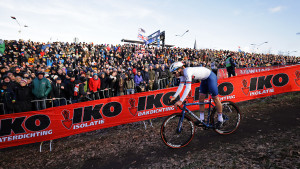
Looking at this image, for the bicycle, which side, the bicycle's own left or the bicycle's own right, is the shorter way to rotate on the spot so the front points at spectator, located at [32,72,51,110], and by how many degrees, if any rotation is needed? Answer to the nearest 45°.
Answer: approximately 45° to the bicycle's own right

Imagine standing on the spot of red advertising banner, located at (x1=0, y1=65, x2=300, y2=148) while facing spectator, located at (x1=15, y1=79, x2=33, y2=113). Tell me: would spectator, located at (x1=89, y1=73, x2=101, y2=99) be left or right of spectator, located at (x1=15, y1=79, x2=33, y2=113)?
right

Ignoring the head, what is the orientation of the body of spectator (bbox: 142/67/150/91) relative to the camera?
toward the camera

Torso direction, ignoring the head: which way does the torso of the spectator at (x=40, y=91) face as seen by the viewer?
toward the camera

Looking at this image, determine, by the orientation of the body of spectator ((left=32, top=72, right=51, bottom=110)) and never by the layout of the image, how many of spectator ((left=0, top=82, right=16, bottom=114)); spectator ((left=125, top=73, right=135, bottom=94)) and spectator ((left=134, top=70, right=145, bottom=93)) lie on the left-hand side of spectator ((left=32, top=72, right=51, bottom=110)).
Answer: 2

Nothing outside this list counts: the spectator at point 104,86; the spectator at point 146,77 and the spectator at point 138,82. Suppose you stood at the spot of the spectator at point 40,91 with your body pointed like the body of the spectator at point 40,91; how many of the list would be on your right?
0

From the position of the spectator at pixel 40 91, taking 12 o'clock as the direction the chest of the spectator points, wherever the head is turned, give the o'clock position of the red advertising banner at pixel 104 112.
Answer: The red advertising banner is roughly at 11 o'clock from the spectator.

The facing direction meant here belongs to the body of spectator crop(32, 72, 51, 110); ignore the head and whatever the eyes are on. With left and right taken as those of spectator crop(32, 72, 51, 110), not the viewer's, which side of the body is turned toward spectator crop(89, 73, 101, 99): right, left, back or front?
left

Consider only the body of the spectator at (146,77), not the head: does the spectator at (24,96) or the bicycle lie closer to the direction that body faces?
the bicycle

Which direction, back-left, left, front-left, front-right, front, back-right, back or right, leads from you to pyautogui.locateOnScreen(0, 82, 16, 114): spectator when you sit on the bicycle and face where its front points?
front-right

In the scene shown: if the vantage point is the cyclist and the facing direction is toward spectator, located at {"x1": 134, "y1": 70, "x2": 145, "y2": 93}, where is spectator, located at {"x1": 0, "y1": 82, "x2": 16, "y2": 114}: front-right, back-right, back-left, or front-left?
front-left

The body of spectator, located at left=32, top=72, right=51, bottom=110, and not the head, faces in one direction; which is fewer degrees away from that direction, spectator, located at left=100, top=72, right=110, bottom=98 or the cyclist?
the cyclist

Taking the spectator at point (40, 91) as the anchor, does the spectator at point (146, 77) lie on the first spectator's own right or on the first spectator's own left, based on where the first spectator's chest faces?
on the first spectator's own left

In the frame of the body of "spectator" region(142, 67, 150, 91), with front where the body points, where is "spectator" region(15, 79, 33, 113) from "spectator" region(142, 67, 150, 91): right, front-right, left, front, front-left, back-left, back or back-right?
front-right

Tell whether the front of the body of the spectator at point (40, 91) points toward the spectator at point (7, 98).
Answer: no

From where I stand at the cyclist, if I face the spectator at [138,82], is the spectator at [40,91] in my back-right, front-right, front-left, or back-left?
front-left

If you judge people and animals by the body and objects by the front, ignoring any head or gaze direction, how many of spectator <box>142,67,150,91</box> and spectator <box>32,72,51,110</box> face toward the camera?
2
